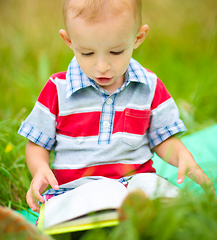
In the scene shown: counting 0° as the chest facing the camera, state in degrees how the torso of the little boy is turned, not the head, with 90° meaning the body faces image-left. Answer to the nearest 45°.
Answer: approximately 0°
